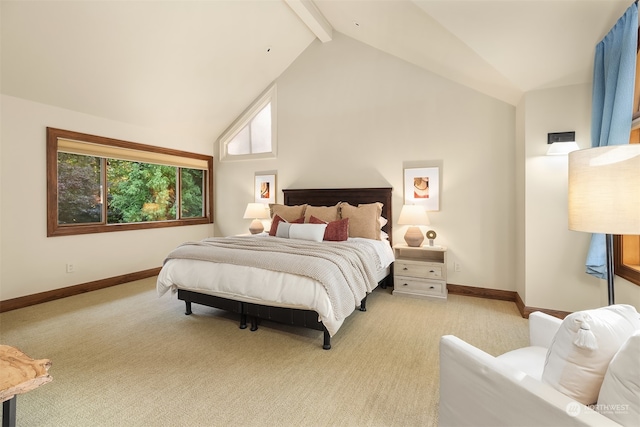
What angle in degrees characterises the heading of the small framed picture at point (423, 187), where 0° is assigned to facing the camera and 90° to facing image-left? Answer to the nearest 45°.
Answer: approximately 0°

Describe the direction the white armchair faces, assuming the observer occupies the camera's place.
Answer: facing away from the viewer and to the left of the viewer

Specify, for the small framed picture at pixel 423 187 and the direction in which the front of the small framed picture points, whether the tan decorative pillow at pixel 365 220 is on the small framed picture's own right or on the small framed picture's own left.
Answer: on the small framed picture's own right

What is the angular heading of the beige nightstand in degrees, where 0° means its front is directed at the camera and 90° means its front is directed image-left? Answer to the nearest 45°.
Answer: approximately 0°

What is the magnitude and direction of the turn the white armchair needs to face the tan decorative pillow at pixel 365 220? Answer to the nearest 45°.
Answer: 0° — it already faces it

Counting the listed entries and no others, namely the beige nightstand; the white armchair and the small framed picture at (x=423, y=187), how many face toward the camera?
2

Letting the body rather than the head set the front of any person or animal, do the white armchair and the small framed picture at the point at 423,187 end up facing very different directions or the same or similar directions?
very different directions

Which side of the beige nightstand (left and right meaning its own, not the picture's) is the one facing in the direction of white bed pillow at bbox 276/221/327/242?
right
